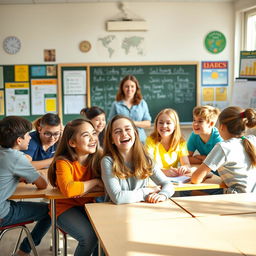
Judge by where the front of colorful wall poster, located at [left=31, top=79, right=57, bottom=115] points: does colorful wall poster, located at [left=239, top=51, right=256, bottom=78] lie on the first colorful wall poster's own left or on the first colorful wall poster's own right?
on the first colorful wall poster's own left

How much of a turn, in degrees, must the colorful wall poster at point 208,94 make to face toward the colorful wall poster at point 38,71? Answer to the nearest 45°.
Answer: approximately 90° to its right

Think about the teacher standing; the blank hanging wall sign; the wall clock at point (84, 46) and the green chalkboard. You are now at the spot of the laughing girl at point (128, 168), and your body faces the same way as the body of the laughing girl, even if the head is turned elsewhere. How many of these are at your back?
4

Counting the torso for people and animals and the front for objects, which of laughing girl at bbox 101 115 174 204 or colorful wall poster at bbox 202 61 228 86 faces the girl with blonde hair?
the colorful wall poster

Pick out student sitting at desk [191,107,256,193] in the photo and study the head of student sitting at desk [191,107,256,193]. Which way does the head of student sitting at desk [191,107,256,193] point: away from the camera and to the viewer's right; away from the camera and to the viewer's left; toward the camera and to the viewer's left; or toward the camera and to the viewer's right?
away from the camera and to the viewer's left

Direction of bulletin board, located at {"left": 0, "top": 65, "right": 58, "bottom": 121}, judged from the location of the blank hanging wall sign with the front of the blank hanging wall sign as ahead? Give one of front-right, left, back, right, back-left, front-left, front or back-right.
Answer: right

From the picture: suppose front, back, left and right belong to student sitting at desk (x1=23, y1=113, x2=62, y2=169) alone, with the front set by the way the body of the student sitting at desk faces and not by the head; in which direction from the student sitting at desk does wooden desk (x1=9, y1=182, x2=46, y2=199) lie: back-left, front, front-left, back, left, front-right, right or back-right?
front-right

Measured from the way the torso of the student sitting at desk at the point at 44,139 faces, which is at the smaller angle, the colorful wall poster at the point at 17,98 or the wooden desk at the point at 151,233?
the wooden desk

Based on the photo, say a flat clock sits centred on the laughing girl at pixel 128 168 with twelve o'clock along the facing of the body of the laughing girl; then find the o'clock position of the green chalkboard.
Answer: The green chalkboard is roughly at 6 o'clock from the laughing girl.

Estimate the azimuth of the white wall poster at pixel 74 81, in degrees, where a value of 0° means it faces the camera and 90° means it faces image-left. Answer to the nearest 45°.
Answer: approximately 0°

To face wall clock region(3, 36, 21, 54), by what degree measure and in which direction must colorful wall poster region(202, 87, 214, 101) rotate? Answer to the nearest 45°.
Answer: approximately 90° to its right

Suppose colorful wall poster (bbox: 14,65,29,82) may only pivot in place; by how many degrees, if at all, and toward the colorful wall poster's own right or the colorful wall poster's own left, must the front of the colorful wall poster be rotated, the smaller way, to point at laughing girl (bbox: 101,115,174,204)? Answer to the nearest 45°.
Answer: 0° — it already faces them

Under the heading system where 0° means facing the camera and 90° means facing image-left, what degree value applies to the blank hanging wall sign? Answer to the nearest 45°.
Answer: approximately 0°
